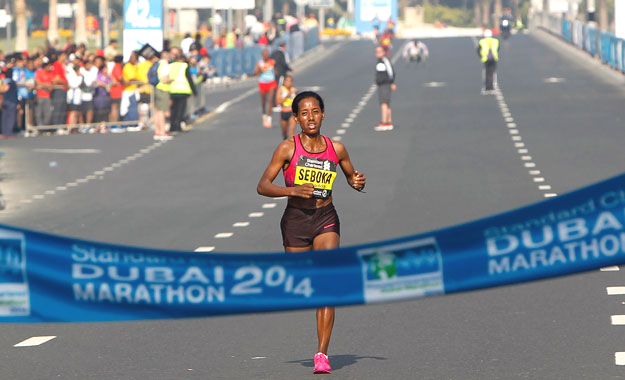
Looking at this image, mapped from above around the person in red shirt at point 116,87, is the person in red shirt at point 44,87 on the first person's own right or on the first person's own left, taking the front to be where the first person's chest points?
on the first person's own right

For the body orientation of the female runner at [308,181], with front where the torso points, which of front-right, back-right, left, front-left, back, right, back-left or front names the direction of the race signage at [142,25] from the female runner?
back

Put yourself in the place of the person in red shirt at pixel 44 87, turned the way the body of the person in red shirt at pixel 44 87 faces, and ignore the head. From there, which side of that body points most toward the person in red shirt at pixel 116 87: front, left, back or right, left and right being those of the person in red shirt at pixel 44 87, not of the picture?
left

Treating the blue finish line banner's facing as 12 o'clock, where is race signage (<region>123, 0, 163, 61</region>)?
The race signage is roughly at 6 o'clock from the blue finish line banner.

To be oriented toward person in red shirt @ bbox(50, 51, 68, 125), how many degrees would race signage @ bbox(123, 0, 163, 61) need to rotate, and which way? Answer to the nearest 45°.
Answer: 0° — it already faces them

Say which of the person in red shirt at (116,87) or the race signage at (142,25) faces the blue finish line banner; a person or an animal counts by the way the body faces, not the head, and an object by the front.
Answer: the race signage

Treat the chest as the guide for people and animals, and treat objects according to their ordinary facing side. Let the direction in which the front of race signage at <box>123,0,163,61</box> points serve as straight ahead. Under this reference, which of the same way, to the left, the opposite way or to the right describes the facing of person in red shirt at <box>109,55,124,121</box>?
to the left

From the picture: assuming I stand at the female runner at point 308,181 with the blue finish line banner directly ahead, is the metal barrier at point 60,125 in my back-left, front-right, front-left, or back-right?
back-right

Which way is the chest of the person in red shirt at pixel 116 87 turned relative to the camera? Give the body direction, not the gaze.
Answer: to the viewer's right

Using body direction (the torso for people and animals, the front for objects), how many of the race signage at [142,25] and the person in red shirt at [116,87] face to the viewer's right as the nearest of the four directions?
1
